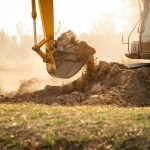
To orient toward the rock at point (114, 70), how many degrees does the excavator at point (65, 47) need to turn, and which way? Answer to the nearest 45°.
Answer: approximately 135° to its right

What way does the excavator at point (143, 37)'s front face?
to the viewer's left

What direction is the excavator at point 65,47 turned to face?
to the viewer's left
